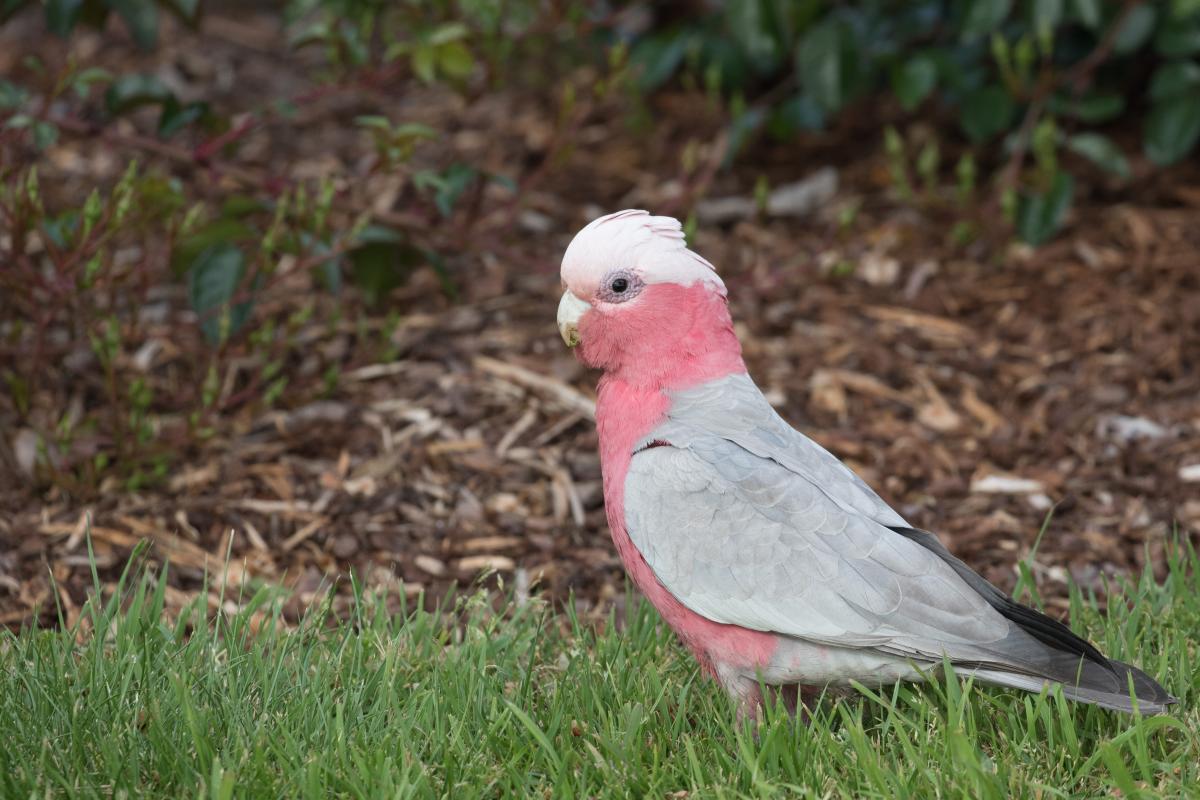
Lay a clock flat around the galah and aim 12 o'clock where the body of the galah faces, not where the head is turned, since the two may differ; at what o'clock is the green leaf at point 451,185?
The green leaf is roughly at 2 o'clock from the galah.

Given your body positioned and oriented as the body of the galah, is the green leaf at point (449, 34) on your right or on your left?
on your right

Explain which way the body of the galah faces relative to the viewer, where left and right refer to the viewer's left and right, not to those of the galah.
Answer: facing to the left of the viewer

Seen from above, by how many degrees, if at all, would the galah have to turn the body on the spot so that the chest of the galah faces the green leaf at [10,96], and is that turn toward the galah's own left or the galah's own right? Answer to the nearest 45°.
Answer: approximately 45° to the galah's own right

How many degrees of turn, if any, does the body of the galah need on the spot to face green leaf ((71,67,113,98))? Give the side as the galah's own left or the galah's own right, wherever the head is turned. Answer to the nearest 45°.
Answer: approximately 45° to the galah's own right

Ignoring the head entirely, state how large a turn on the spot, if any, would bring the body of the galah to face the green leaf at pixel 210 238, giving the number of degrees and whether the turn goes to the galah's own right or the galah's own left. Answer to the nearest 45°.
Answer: approximately 45° to the galah's own right
